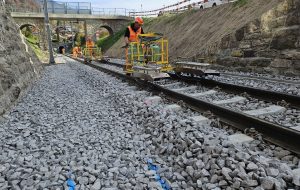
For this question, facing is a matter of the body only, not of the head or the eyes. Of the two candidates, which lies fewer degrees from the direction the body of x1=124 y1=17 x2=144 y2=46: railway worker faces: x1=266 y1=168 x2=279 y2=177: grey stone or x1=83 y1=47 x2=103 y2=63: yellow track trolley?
the grey stone

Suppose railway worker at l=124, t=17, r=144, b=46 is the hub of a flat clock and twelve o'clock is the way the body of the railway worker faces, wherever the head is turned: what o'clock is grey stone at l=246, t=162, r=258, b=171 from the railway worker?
The grey stone is roughly at 1 o'clock from the railway worker.

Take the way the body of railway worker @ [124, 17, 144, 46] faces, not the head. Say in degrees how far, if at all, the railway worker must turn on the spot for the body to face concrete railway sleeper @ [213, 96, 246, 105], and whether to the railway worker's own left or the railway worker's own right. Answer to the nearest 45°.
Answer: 0° — they already face it

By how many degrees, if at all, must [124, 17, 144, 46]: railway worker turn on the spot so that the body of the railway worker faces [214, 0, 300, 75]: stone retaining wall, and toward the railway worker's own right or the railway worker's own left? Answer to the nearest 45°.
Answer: approximately 45° to the railway worker's own left

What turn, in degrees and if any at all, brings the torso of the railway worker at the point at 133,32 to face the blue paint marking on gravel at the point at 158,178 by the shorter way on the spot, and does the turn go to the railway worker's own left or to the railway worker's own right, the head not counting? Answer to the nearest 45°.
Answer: approximately 45° to the railway worker's own right

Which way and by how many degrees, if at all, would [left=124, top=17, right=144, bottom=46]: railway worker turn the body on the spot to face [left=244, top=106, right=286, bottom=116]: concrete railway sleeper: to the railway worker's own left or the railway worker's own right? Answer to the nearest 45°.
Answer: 0° — they already face it

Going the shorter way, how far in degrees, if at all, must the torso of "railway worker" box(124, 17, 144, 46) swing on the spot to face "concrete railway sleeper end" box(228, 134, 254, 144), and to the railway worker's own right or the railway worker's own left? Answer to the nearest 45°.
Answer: approximately 45° to the railway worker's own right

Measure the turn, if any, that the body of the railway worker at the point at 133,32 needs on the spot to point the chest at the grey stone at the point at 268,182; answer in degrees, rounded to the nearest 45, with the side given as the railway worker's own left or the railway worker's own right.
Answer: approximately 45° to the railway worker's own right

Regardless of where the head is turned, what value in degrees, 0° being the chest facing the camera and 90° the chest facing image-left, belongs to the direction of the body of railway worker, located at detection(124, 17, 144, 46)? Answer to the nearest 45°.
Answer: approximately 315°
